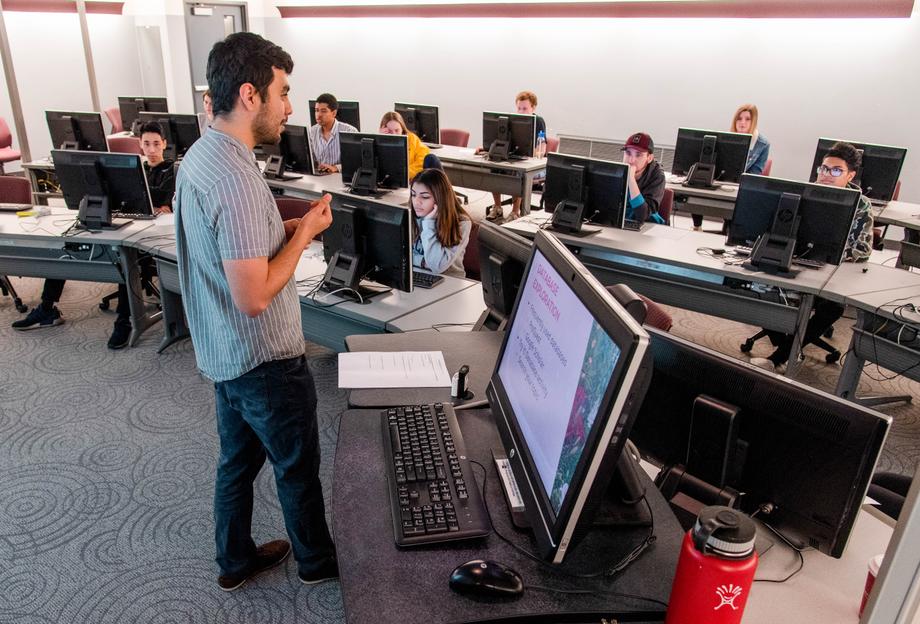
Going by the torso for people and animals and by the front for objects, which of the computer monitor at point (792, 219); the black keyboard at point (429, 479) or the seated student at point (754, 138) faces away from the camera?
the computer monitor

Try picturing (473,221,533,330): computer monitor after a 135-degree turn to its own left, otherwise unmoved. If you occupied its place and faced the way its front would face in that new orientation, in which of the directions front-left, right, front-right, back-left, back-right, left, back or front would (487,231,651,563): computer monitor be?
left

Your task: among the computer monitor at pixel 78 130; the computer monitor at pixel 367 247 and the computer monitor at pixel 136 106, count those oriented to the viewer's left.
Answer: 0

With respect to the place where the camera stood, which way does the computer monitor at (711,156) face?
facing away from the viewer

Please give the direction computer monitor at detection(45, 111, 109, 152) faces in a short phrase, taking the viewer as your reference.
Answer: facing away from the viewer

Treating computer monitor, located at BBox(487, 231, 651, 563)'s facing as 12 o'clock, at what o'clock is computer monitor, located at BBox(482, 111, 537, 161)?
computer monitor, located at BBox(482, 111, 537, 161) is roughly at 4 o'clock from computer monitor, located at BBox(487, 231, 651, 563).

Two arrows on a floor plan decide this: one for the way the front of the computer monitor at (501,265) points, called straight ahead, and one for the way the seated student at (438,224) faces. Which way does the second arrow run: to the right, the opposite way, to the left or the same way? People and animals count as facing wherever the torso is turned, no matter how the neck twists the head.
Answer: the opposite way

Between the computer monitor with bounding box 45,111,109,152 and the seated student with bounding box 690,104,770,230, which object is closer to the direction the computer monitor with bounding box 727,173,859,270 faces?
the seated student

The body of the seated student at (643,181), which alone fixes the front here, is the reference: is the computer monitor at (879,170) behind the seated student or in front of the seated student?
behind

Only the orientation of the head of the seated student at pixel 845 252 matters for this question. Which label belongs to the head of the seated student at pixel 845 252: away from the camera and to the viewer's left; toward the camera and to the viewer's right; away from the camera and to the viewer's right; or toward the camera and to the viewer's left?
toward the camera and to the viewer's left

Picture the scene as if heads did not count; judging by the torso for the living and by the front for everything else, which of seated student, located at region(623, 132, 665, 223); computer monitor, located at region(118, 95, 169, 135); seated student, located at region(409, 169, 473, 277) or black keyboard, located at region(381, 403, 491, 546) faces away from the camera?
the computer monitor

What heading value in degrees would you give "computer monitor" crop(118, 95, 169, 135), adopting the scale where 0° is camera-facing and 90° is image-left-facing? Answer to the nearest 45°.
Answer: approximately 180°

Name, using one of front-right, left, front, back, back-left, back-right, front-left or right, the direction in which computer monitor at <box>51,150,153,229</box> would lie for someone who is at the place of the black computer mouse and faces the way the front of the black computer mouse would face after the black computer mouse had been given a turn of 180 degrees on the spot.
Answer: front-right

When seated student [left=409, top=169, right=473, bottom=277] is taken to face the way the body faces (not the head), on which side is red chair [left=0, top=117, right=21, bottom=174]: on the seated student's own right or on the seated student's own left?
on the seated student's own right

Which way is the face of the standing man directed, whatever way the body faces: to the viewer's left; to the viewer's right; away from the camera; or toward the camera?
to the viewer's right

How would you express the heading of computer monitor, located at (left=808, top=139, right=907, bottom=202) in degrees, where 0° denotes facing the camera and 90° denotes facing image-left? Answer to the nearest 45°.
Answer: approximately 180°

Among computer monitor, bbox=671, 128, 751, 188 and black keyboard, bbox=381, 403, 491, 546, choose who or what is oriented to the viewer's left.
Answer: the black keyboard
